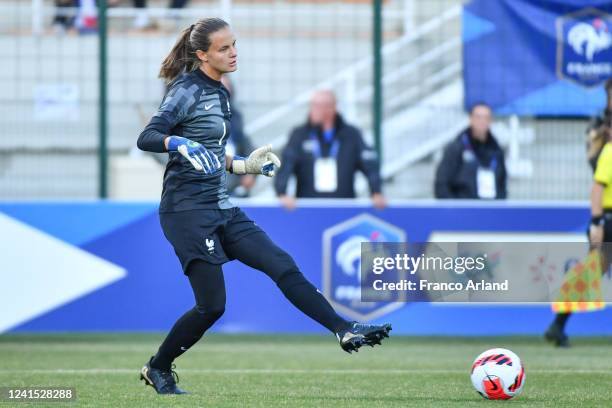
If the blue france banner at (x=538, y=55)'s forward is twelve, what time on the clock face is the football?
The football is roughly at 12 o'clock from the blue france banner.

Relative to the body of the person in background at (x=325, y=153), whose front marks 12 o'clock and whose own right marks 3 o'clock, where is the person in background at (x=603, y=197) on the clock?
the person in background at (x=603, y=197) is roughly at 10 o'clock from the person in background at (x=325, y=153).

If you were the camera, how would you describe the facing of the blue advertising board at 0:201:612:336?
facing the viewer

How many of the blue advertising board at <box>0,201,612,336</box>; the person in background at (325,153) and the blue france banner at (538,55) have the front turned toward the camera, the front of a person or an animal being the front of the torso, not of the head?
3

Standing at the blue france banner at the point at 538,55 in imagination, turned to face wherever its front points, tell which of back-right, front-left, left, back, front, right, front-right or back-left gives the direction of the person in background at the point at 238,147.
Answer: right

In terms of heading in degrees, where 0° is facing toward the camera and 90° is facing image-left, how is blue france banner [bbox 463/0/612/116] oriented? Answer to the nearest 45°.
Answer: approximately 0°

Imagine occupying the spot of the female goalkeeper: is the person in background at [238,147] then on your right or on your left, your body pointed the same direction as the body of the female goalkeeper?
on your left

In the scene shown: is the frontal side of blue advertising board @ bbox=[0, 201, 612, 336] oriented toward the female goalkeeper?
yes
